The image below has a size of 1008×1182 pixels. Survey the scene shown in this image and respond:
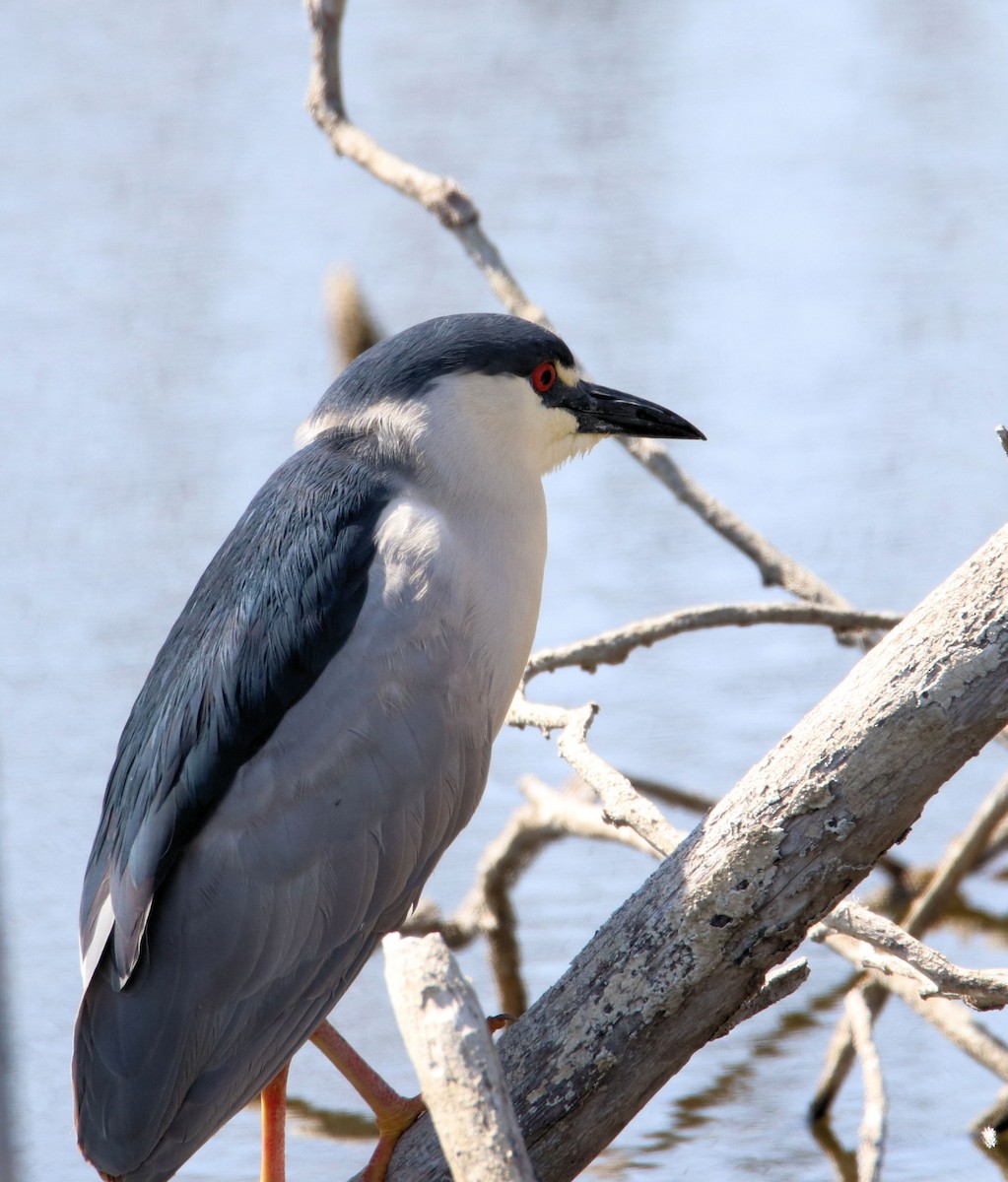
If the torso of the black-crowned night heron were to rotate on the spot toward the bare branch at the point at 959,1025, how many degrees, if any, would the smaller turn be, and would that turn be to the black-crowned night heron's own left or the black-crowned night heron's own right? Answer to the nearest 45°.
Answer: approximately 45° to the black-crowned night heron's own left

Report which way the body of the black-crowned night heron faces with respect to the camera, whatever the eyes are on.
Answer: to the viewer's right
